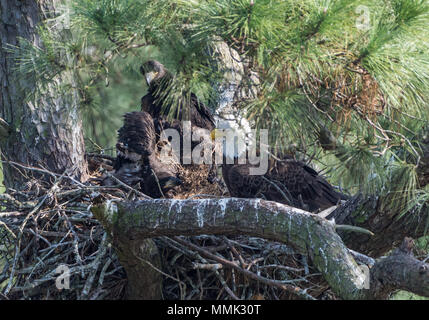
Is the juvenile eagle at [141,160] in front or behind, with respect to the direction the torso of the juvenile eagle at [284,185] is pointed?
in front

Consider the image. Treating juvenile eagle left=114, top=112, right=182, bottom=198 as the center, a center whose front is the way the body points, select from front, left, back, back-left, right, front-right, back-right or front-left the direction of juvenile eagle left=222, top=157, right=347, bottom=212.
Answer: front

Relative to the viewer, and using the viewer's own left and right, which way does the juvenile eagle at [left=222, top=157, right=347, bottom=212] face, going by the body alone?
facing to the left of the viewer

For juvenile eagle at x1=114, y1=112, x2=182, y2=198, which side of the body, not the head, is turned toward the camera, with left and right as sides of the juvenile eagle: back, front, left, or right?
right

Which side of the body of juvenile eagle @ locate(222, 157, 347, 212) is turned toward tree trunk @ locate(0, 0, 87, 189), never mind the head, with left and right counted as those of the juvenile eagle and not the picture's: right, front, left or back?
front

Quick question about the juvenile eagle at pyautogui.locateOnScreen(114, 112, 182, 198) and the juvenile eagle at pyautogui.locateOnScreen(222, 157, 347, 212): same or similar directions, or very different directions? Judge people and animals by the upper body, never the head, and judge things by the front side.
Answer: very different directions
